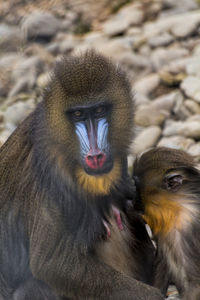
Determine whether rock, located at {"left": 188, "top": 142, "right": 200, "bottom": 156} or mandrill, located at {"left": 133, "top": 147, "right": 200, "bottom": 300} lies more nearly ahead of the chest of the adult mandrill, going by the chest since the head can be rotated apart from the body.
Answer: the mandrill

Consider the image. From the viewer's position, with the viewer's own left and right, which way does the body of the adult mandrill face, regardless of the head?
facing the viewer and to the right of the viewer

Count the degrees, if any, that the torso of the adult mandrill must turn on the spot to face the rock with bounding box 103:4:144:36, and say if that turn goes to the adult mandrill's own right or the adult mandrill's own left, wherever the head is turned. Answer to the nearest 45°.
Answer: approximately 135° to the adult mandrill's own left

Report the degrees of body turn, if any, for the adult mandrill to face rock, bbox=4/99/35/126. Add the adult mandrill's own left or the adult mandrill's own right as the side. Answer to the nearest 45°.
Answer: approximately 135° to the adult mandrill's own left

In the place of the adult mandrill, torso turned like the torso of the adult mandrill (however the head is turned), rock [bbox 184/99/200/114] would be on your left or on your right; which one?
on your left

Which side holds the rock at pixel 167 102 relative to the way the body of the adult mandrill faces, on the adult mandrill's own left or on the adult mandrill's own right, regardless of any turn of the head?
on the adult mandrill's own left

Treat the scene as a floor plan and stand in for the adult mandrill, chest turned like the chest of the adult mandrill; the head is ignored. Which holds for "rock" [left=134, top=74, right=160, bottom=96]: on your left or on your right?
on your left

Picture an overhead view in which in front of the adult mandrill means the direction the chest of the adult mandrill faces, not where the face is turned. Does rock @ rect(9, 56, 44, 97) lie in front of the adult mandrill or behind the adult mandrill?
behind

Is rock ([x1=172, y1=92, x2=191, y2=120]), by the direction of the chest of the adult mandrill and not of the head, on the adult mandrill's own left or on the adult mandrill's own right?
on the adult mandrill's own left
